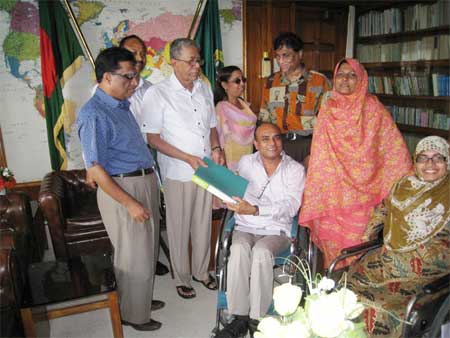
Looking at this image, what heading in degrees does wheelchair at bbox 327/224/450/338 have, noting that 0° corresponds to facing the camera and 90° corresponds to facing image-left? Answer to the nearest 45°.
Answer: approximately 45°

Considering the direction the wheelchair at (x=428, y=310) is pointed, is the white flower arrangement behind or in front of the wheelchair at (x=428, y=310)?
in front

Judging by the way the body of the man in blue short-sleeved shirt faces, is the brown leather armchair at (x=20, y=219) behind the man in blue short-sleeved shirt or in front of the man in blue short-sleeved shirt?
behind

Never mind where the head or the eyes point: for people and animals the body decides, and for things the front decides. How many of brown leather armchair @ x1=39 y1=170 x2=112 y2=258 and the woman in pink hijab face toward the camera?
2

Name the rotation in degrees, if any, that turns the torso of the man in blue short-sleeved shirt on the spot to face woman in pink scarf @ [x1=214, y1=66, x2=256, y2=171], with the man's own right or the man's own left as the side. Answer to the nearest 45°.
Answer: approximately 90° to the man's own left

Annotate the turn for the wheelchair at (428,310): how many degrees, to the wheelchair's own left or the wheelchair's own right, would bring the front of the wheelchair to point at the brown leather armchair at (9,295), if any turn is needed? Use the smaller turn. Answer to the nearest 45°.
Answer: approximately 45° to the wheelchair's own right

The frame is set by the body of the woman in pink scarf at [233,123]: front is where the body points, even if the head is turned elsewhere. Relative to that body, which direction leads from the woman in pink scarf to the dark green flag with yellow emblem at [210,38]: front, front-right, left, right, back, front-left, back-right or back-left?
back-left

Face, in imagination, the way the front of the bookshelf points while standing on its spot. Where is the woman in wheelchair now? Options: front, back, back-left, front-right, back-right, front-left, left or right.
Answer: front-left
